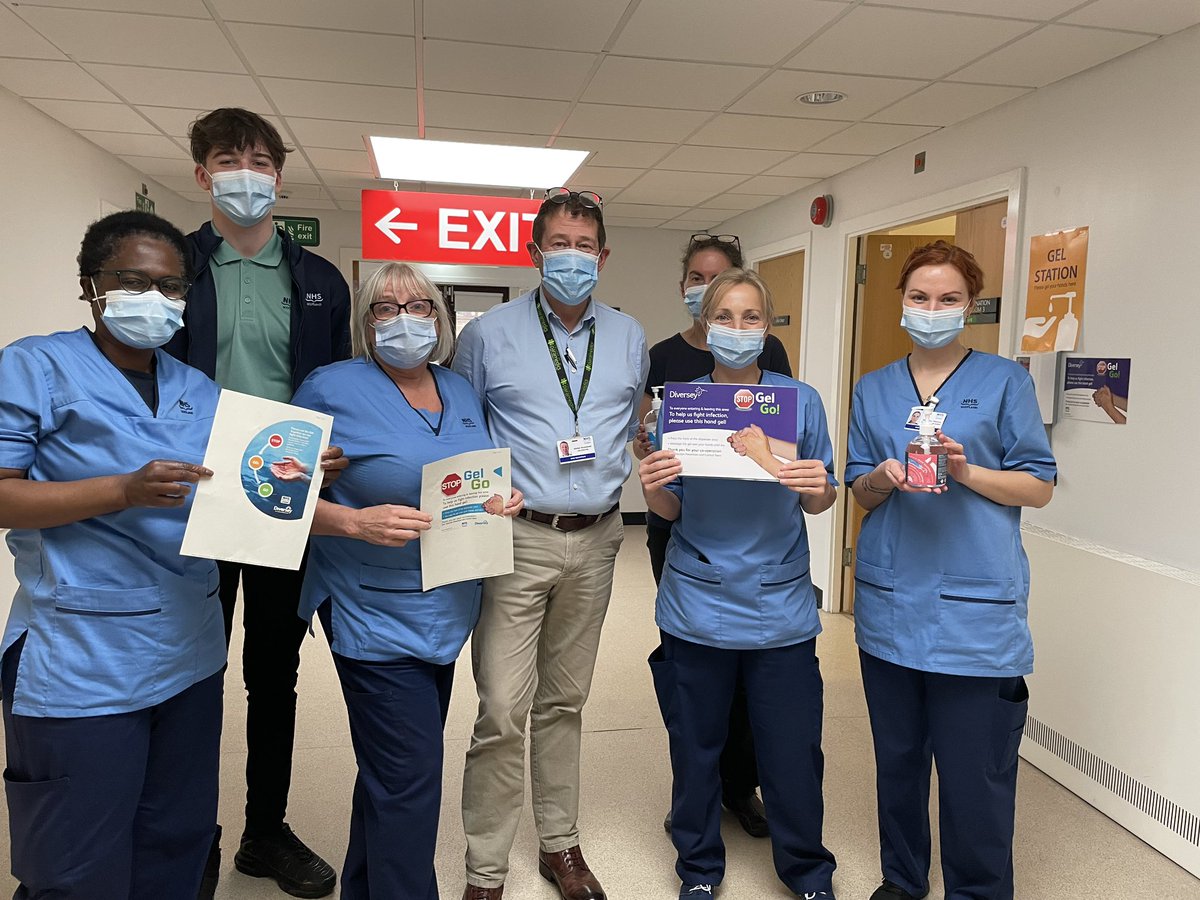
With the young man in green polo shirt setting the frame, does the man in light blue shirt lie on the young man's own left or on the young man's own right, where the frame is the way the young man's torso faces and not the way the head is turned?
on the young man's own left

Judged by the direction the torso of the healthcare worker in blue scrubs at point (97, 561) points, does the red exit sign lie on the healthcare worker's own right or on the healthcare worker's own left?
on the healthcare worker's own left

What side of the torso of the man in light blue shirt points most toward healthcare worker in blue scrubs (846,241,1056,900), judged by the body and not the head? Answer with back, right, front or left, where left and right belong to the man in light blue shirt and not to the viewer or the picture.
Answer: left

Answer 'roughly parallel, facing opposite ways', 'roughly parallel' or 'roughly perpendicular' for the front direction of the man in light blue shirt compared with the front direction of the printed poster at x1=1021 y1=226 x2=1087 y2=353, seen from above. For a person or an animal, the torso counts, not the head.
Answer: roughly perpendicular

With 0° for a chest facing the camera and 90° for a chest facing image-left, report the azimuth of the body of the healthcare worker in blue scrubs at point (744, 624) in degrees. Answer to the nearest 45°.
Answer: approximately 0°

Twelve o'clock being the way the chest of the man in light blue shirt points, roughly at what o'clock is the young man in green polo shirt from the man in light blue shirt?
The young man in green polo shirt is roughly at 3 o'clock from the man in light blue shirt.

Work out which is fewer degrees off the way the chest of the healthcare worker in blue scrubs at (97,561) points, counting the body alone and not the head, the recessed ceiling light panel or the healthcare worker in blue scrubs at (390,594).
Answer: the healthcare worker in blue scrubs

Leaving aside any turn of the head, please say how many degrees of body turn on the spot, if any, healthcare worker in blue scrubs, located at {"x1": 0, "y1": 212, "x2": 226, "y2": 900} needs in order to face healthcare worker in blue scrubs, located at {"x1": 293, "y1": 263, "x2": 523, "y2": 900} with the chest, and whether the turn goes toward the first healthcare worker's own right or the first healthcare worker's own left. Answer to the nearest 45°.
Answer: approximately 45° to the first healthcare worker's own left

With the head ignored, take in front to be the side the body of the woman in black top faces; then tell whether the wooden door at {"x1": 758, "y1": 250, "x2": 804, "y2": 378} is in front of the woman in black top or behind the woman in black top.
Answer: behind
